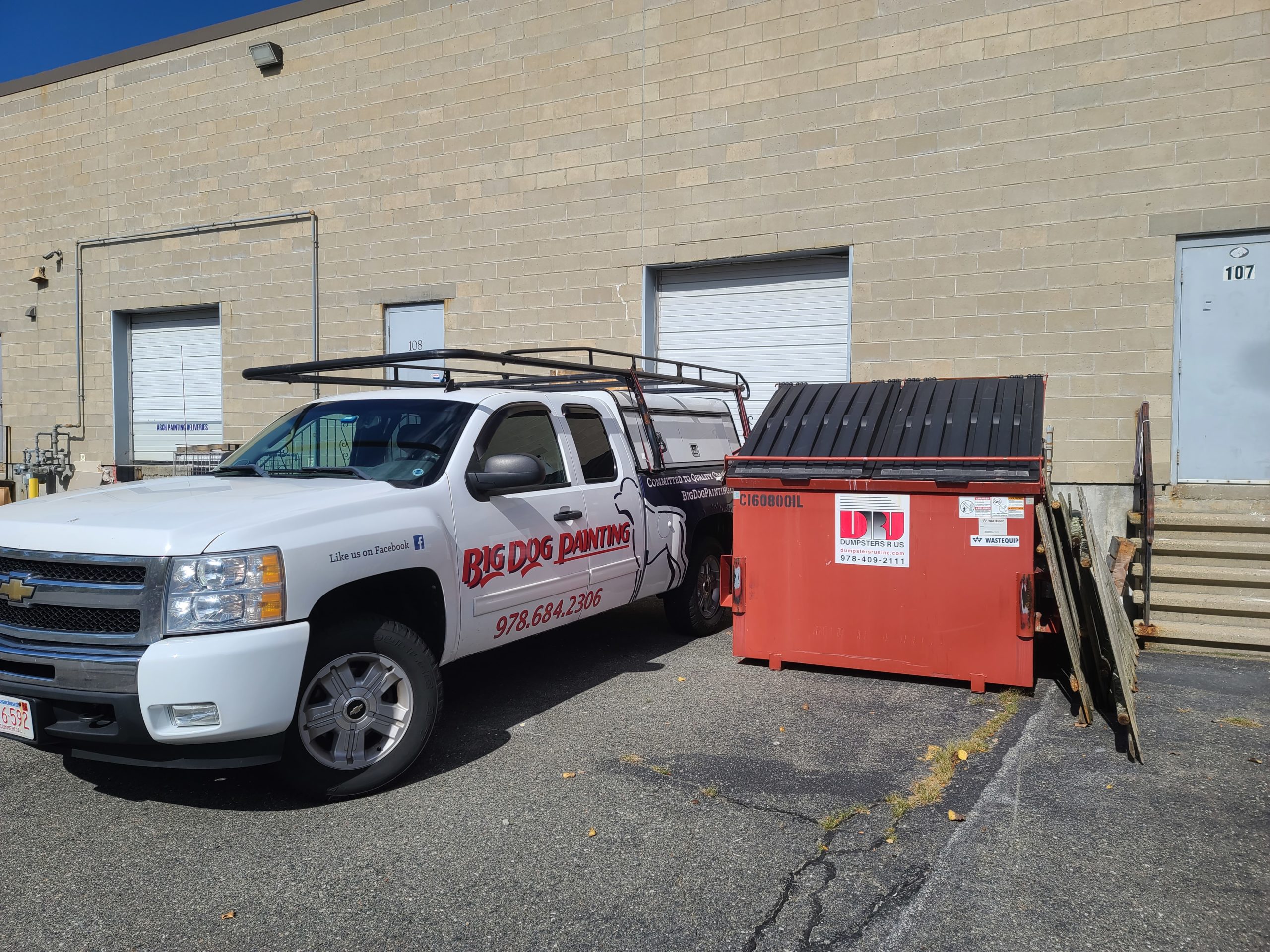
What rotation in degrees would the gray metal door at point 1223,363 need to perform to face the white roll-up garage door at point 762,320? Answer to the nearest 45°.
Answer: approximately 90° to its right

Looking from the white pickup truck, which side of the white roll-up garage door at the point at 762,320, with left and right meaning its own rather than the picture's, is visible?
front

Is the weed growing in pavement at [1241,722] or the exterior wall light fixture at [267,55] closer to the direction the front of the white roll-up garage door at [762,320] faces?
the weed growing in pavement

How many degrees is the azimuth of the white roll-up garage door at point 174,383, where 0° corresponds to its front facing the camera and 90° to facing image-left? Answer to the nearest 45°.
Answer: approximately 0°

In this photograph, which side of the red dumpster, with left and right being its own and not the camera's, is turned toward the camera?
front

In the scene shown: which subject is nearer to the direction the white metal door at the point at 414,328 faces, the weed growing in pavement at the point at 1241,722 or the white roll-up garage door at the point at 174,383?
the weed growing in pavement

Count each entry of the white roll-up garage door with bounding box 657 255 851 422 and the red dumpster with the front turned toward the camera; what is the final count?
2

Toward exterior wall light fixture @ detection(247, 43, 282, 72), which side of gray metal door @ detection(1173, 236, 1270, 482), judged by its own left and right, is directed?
right

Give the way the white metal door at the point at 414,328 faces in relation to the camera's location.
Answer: facing the viewer

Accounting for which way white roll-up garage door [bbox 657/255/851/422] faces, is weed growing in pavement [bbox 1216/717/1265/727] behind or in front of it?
in front

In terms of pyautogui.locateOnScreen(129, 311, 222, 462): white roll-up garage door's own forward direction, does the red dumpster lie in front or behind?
in front

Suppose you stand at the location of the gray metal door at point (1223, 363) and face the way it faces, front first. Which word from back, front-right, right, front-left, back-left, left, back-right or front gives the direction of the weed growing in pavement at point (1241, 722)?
front
